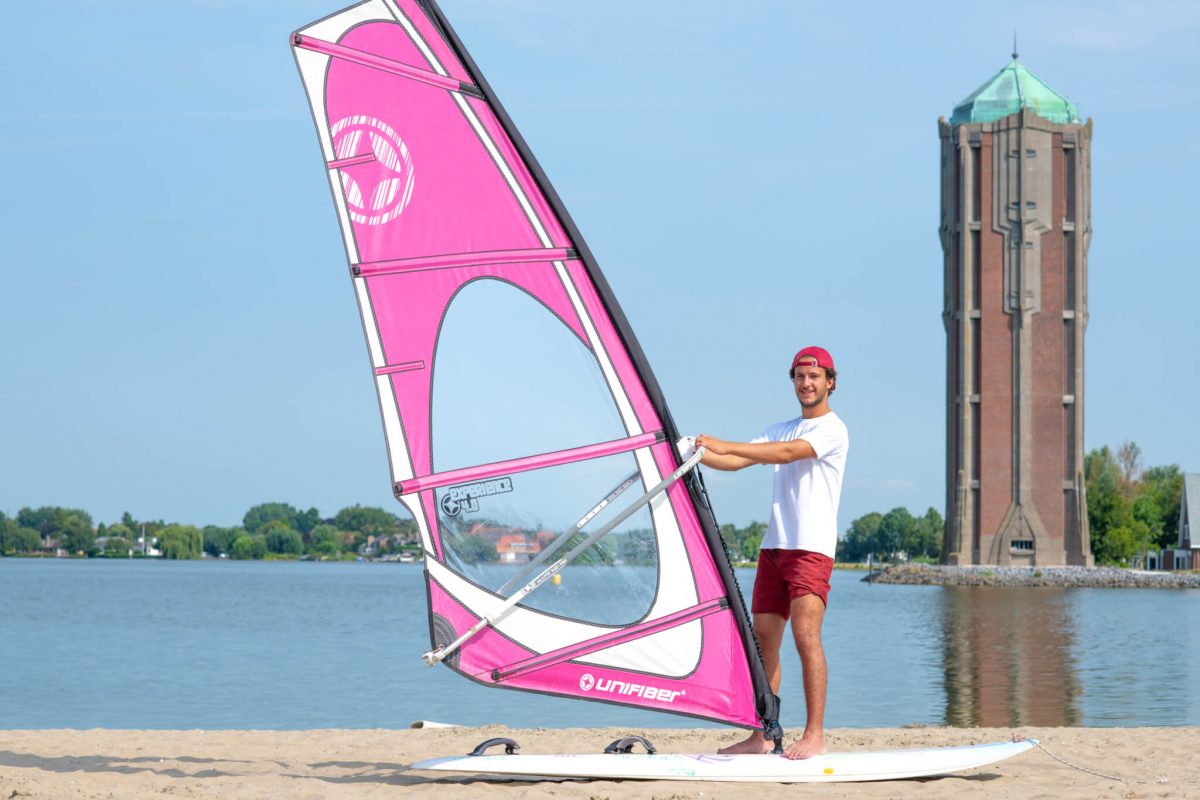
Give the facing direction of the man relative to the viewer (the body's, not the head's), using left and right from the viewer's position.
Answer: facing the viewer and to the left of the viewer

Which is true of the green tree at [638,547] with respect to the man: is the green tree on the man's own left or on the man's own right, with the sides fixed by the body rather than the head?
on the man's own right
